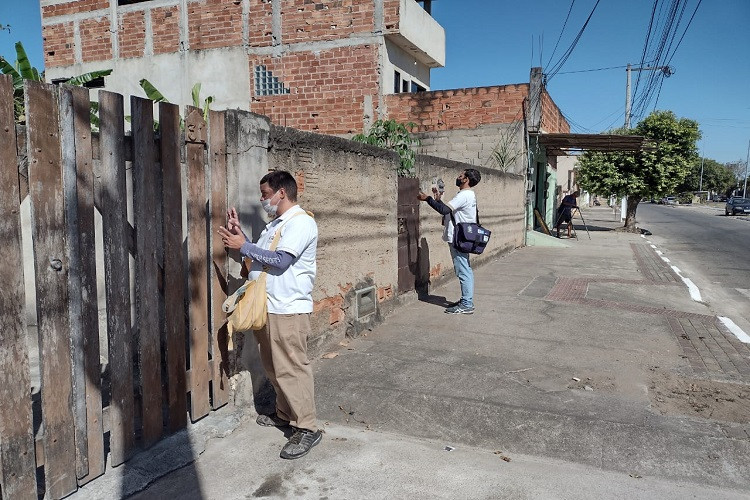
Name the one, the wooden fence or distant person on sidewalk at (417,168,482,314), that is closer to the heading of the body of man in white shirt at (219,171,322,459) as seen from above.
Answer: the wooden fence

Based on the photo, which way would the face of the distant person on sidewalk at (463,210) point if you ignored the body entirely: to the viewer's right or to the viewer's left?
to the viewer's left

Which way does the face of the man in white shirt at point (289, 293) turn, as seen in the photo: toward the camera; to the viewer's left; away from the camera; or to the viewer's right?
to the viewer's left

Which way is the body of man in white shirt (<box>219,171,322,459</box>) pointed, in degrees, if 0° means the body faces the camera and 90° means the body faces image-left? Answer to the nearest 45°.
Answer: approximately 90°

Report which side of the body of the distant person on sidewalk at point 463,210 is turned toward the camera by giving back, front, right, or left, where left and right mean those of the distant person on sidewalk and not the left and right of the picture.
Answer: left

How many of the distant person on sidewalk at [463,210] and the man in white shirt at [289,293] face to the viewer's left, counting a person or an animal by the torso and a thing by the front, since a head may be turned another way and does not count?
2

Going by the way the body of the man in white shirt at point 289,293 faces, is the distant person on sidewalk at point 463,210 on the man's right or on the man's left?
on the man's right

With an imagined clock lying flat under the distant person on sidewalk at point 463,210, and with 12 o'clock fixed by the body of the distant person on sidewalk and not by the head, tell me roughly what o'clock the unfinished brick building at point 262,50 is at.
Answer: The unfinished brick building is roughly at 2 o'clock from the distant person on sidewalk.

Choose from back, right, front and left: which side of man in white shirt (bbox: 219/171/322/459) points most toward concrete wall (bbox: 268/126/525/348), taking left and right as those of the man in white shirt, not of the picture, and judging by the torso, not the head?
right

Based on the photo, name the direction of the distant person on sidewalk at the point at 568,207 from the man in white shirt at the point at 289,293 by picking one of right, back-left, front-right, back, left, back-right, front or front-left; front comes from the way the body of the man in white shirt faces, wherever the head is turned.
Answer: back-right

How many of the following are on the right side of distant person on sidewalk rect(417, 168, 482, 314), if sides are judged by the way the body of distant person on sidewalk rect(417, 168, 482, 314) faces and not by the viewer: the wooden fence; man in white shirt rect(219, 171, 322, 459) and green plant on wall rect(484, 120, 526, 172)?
1

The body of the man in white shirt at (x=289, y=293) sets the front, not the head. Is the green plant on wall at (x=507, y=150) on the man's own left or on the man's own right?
on the man's own right
